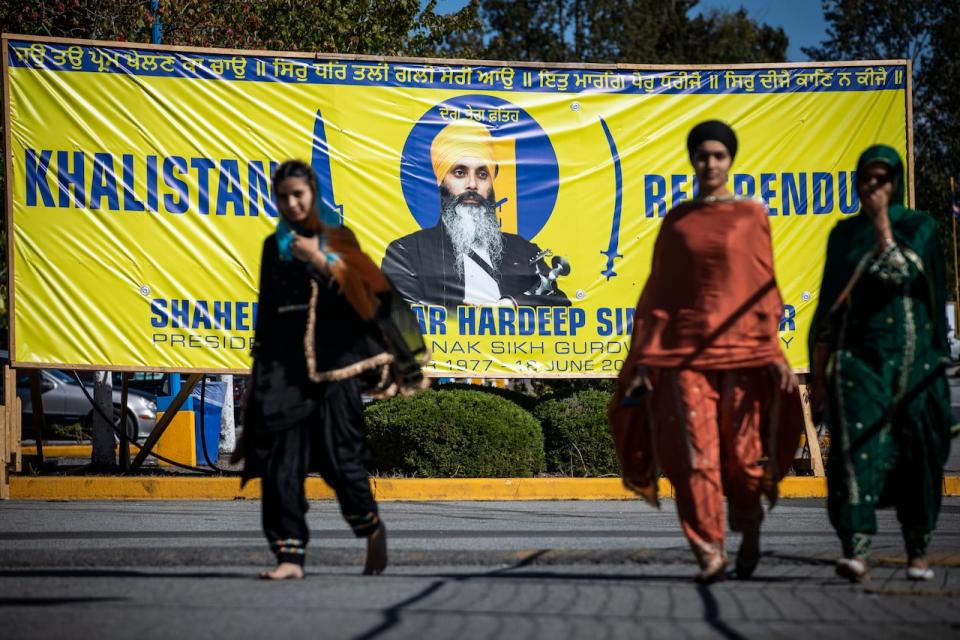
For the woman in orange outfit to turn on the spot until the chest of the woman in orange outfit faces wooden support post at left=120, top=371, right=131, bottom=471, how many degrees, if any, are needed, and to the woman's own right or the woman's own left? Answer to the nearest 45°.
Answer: approximately 135° to the woman's own right

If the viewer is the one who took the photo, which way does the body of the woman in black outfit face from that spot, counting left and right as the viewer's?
facing the viewer and to the left of the viewer

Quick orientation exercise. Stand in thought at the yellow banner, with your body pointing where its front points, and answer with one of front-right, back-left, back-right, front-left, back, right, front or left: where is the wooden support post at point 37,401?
right

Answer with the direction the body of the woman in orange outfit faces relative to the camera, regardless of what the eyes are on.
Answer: toward the camera

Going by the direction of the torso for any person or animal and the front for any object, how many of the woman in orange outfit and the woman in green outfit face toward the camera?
2

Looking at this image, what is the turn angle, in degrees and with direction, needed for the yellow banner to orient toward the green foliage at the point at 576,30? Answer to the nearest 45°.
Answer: approximately 180°

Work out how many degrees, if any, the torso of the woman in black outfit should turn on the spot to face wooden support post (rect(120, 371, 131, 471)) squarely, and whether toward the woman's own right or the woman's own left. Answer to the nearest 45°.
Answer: approximately 135° to the woman's own right

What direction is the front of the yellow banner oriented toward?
toward the camera

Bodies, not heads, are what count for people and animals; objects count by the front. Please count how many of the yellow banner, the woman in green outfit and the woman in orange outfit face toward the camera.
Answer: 3
